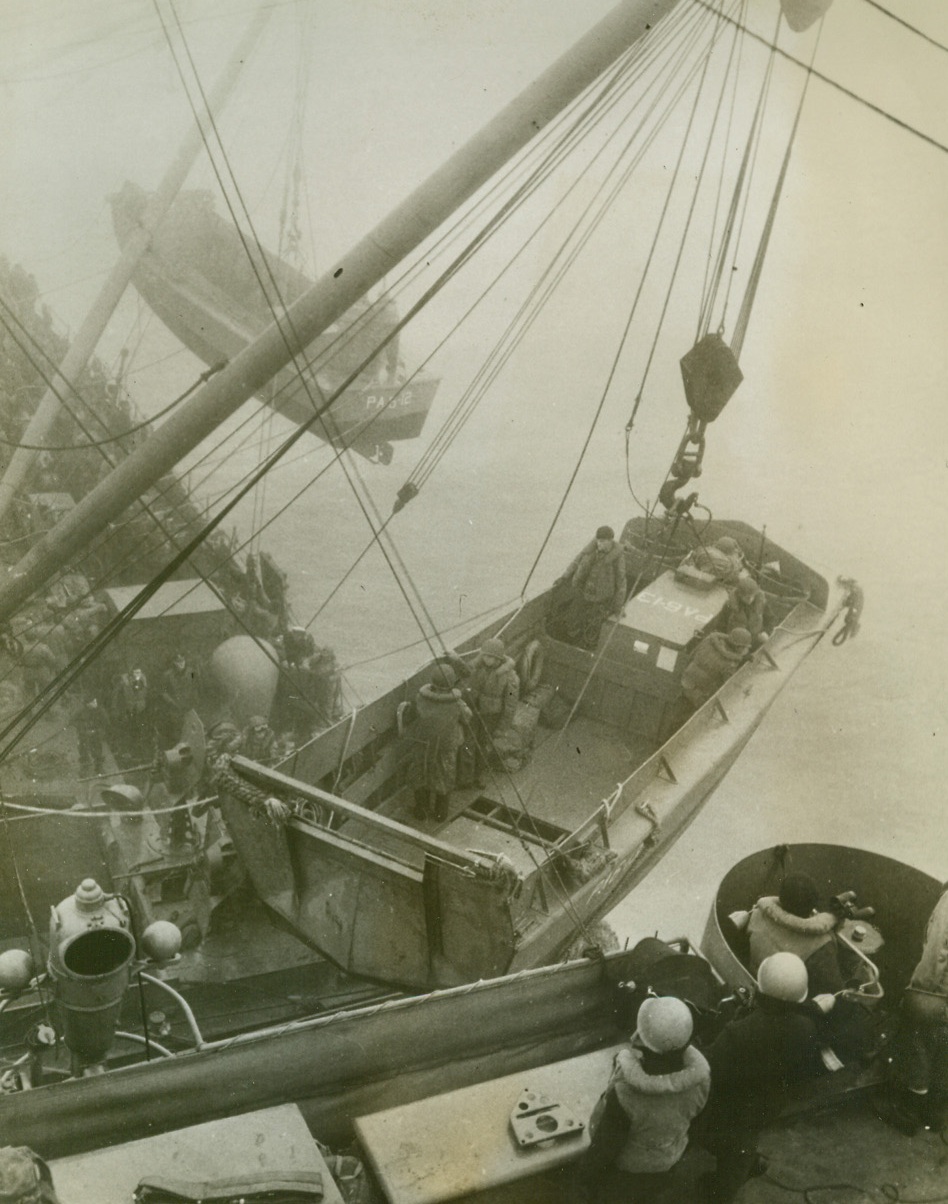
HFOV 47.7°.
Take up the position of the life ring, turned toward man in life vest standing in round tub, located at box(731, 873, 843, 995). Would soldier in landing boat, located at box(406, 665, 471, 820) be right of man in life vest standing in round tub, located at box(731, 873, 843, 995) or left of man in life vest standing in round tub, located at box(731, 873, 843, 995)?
right

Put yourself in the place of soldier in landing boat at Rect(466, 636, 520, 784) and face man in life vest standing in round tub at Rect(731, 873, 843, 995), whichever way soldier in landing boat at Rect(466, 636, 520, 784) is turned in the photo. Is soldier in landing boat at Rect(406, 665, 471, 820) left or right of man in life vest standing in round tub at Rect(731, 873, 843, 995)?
right

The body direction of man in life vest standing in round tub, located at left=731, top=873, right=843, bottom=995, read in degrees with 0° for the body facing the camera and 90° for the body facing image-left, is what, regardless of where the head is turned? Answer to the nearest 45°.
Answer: approximately 180°

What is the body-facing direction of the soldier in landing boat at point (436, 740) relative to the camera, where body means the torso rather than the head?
away from the camera

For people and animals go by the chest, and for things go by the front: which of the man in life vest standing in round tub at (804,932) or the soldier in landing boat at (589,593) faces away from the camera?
the man in life vest standing in round tub

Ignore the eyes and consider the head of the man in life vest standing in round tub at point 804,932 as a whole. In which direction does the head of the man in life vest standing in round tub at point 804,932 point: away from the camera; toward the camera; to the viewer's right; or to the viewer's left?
away from the camera

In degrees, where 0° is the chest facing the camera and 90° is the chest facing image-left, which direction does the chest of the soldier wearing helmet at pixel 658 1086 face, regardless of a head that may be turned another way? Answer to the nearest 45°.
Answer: approximately 180°

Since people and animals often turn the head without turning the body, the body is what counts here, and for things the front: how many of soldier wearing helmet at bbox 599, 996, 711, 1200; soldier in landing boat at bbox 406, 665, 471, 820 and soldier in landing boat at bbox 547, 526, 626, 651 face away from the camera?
2

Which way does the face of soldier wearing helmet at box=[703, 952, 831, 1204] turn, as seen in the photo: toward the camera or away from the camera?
away from the camera

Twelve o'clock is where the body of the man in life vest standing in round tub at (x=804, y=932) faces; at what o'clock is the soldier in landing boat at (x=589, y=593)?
The soldier in landing boat is roughly at 11 o'clock from the man in life vest standing in round tub.

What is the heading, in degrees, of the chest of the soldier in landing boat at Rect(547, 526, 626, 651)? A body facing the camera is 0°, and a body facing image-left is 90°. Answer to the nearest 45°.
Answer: approximately 45°
